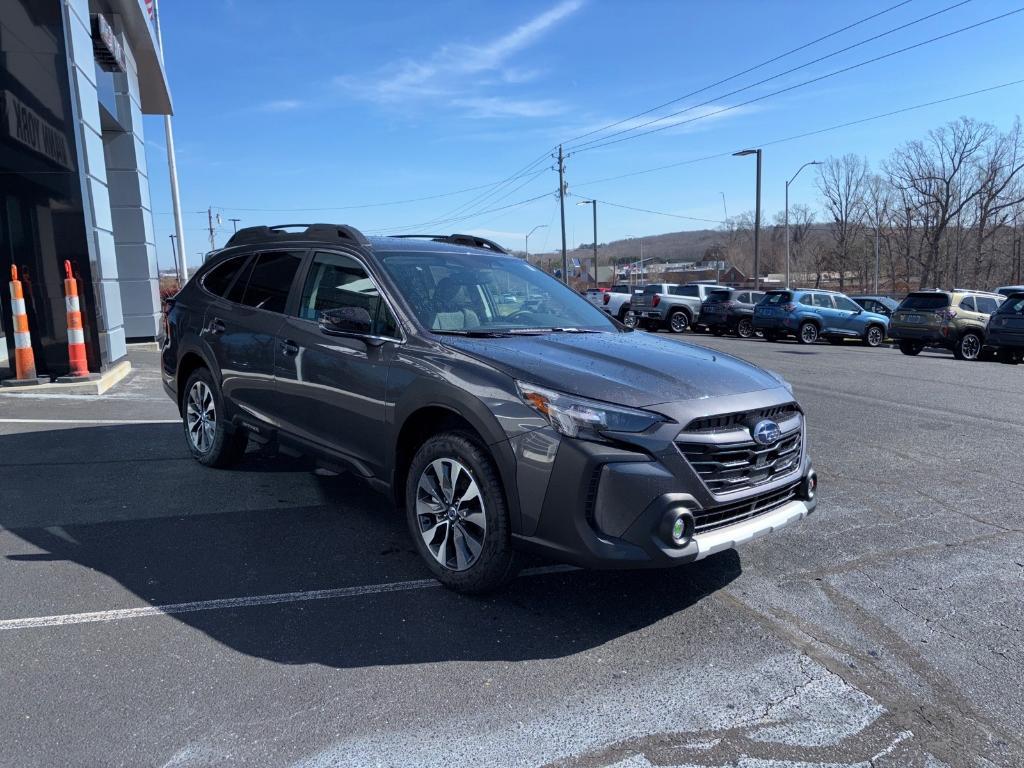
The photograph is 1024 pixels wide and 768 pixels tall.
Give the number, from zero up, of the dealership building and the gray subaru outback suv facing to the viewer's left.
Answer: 0

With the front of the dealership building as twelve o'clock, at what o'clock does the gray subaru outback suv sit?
The gray subaru outback suv is roughly at 1 o'clock from the dealership building.

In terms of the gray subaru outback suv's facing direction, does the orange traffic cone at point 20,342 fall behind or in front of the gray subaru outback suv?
behind

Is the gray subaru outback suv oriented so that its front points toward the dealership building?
no

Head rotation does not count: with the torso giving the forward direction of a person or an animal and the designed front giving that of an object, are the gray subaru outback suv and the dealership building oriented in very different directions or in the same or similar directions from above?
same or similar directions

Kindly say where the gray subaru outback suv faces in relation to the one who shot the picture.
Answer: facing the viewer and to the right of the viewer

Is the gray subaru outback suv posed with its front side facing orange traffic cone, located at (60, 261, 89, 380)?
no
